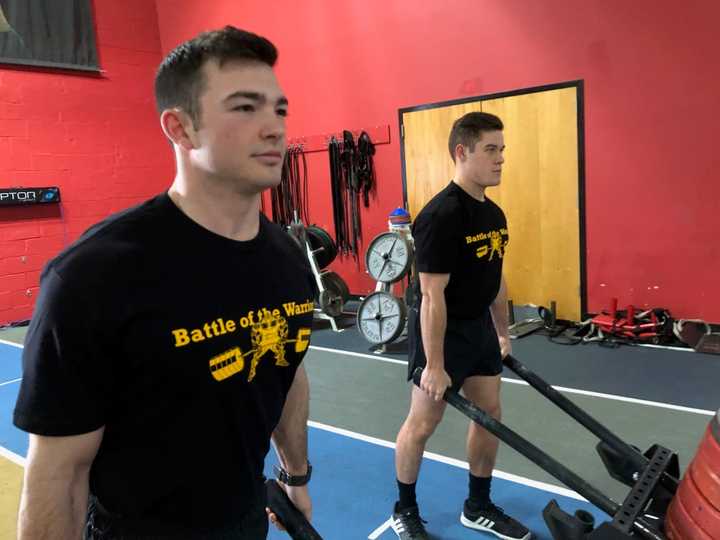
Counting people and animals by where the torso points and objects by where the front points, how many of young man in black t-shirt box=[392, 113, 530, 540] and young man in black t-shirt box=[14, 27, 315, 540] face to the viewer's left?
0

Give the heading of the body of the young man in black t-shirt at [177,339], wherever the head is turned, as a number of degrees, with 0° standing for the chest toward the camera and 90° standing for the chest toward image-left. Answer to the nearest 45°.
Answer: approximately 315°

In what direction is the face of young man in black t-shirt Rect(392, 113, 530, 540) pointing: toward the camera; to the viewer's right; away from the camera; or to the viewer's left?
to the viewer's right

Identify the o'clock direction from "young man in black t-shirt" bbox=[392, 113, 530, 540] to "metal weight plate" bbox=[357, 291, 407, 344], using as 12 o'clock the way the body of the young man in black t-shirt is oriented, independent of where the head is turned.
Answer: The metal weight plate is roughly at 7 o'clock from the young man in black t-shirt.

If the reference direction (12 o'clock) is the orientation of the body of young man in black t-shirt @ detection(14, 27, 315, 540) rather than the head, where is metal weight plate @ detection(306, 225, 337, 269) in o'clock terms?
The metal weight plate is roughly at 8 o'clock from the young man in black t-shirt.

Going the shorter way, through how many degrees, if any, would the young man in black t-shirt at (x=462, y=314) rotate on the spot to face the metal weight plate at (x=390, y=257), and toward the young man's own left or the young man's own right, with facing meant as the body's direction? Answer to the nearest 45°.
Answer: approximately 135° to the young man's own left

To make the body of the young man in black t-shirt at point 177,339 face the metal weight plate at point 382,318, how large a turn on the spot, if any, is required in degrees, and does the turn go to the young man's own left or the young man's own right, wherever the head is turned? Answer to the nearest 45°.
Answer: approximately 90° to the young man's own left

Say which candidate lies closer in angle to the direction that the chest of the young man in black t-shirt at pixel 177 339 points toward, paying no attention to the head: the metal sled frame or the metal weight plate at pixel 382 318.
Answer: the metal sled frame

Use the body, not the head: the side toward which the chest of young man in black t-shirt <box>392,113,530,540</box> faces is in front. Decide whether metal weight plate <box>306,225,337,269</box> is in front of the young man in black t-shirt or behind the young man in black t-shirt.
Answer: behind

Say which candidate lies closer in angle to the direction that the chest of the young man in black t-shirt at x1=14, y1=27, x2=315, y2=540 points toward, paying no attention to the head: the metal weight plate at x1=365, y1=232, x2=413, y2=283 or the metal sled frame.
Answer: the metal sled frame

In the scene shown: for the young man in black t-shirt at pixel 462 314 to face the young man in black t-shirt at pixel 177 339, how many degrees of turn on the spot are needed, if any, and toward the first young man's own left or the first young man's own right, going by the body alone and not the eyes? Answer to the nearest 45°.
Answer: approximately 90° to the first young man's own right
